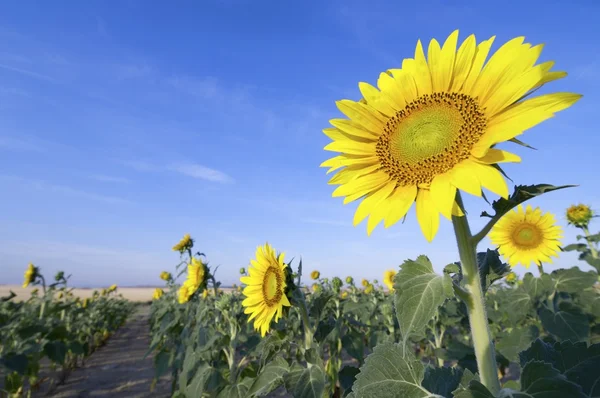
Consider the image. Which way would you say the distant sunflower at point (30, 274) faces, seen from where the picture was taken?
facing the viewer and to the left of the viewer

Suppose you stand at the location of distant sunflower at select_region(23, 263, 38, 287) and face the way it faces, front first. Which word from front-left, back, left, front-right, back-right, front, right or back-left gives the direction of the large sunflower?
front-left

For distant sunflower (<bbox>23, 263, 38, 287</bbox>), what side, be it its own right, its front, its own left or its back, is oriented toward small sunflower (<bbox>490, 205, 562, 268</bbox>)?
left

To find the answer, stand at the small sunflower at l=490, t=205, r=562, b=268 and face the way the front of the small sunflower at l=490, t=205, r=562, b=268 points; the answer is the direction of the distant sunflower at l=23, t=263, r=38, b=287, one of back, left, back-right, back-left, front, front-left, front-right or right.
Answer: right

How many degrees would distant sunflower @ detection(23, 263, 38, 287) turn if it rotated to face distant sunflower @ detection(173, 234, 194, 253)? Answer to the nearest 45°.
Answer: approximately 180°

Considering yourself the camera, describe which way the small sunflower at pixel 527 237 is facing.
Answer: facing the viewer

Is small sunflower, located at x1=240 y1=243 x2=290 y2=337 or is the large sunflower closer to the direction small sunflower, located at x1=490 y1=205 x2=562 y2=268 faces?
the large sunflower

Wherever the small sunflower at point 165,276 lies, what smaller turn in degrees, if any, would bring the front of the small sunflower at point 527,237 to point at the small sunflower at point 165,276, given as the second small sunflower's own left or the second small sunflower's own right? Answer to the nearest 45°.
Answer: approximately 90° to the second small sunflower's own right

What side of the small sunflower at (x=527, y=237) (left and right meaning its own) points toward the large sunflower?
front

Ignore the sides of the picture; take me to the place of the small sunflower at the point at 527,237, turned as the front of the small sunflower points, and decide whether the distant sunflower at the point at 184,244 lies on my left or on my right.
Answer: on my right

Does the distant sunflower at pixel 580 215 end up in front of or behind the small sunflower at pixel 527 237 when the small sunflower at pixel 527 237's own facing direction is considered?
behind

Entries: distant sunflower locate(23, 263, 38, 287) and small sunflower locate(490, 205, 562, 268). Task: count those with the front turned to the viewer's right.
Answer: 0
